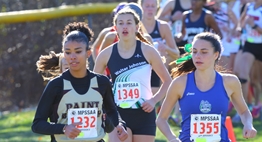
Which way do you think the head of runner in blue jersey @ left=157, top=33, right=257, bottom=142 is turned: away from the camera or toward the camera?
toward the camera

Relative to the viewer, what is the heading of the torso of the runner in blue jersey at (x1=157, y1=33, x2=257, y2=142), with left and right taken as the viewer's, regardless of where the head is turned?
facing the viewer
